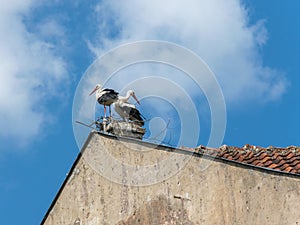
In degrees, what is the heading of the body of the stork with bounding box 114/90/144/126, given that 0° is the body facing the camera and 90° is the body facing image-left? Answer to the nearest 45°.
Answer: approximately 90°
